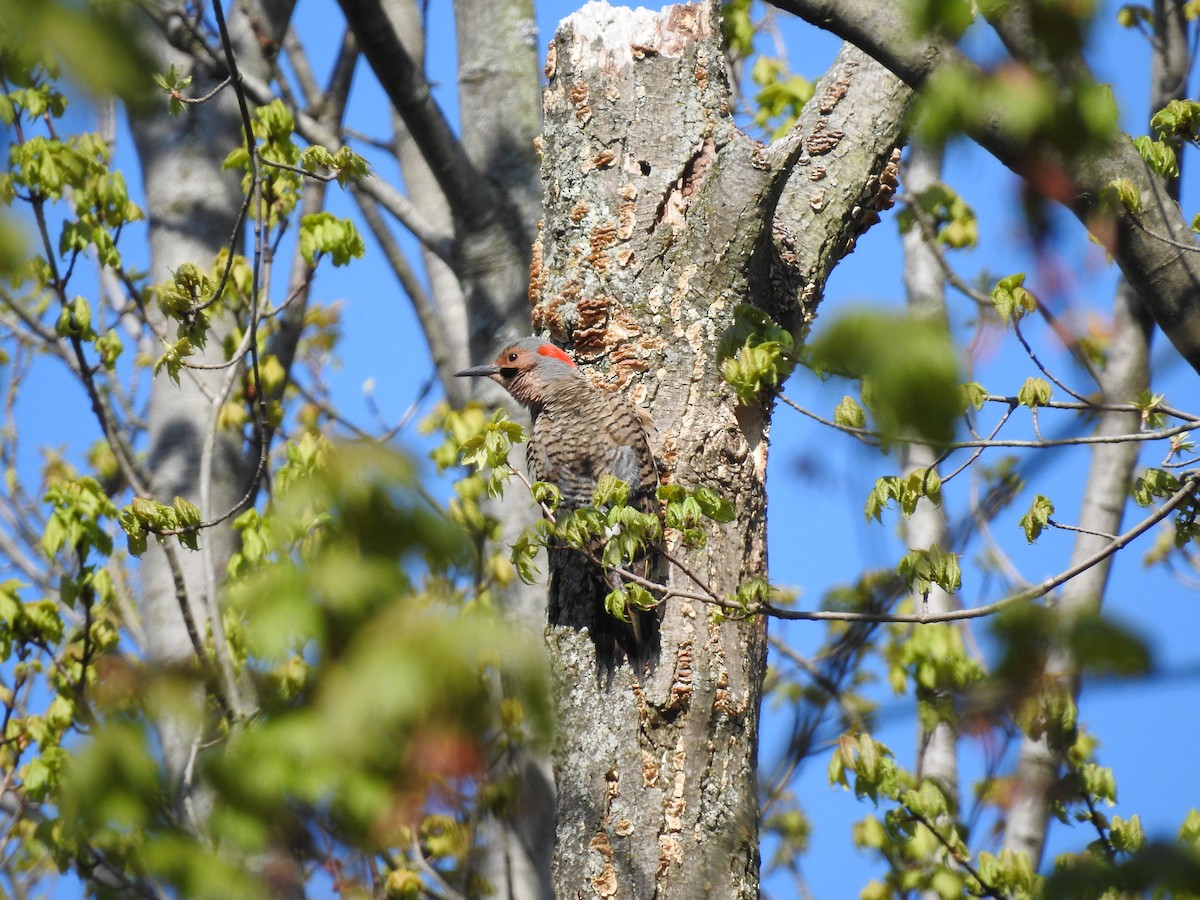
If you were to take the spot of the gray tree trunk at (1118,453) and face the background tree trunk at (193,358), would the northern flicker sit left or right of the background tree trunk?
left

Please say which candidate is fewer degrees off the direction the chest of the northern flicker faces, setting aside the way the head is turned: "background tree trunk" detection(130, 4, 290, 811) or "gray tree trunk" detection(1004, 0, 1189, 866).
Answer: the background tree trunk

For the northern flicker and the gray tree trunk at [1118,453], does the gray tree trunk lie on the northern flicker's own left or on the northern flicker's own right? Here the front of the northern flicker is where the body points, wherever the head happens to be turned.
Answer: on the northern flicker's own right
